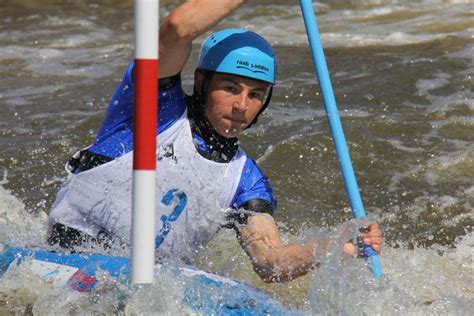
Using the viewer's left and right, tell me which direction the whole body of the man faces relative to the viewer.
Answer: facing the viewer and to the right of the viewer

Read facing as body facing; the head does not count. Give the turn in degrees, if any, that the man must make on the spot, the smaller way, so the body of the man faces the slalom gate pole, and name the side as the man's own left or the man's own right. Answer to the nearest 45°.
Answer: approximately 45° to the man's own right
